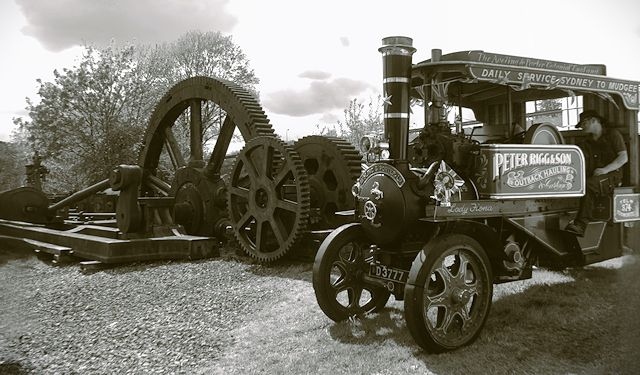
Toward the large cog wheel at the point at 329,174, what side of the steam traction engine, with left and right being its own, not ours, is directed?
right

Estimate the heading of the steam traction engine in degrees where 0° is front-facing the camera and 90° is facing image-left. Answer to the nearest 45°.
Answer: approximately 45°

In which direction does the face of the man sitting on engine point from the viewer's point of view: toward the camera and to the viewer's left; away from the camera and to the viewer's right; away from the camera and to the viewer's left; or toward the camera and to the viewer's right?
toward the camera and to the viewer's left

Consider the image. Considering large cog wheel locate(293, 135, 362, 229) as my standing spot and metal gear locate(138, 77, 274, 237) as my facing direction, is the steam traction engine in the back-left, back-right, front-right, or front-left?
back-left

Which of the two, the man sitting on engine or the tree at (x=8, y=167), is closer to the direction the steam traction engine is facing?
the tree

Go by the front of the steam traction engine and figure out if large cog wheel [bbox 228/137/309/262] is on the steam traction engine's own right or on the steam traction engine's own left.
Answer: on the steam traction engine's own right

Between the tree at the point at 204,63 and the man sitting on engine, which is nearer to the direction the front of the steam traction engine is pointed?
the tree

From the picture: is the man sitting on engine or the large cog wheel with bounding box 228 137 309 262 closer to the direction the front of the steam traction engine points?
the large cog wheel

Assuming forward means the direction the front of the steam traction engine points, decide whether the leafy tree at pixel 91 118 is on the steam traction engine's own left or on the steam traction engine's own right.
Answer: on the steam traction engine's own right

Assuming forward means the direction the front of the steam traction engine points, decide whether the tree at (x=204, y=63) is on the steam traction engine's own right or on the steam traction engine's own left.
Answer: on the steam traction engine's own right
